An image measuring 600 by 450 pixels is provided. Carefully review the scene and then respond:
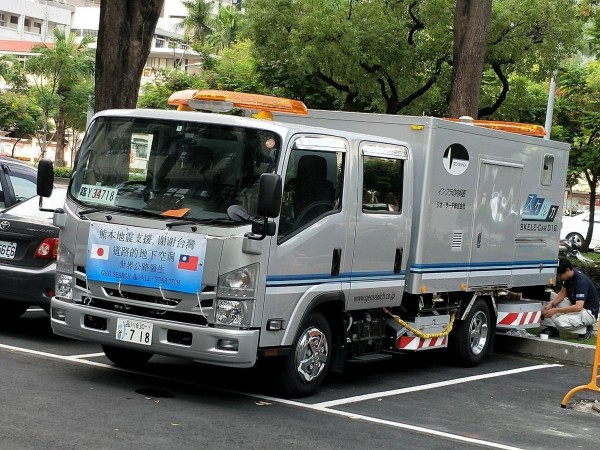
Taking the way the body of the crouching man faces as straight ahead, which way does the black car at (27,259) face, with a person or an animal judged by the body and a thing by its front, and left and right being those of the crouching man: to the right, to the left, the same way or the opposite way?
to the right

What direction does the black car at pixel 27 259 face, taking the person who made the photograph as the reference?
facing away from the viewer and to the right of the viewer

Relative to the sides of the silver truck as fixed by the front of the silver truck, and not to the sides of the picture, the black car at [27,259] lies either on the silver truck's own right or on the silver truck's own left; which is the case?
on the silver truck's own right

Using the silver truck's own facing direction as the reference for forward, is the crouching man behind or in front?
behind

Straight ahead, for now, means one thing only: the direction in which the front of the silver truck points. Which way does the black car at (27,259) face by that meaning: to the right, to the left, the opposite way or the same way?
the opposite way

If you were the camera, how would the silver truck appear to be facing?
facing the viewer and to the left of the viewer

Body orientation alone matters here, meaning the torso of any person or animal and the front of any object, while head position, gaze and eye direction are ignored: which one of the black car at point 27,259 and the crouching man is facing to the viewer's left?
the crouching man

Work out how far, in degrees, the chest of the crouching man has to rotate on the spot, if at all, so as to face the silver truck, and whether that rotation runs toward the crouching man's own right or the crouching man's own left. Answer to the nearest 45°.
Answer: approximately 45° to the crouching man's own left

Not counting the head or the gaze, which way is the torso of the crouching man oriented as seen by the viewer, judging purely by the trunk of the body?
to the viewer's left

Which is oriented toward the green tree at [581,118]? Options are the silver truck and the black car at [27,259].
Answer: the black car

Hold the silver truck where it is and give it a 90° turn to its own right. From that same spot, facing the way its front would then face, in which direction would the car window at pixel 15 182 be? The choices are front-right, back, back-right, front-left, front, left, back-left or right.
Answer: front

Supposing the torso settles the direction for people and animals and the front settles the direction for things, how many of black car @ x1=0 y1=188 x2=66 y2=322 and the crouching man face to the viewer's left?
1

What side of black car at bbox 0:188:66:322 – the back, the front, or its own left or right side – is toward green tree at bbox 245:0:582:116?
front

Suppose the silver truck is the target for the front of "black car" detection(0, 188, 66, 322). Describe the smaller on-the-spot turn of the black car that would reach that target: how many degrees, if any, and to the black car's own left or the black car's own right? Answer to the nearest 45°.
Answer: approximately 90° to the black car's own right
